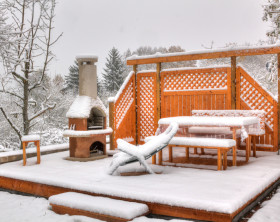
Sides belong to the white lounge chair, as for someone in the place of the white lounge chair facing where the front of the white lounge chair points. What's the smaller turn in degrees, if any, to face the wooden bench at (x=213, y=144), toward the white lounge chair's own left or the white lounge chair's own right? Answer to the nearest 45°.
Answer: approximately 180°

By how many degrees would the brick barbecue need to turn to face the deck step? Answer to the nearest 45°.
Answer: approximately 45° to its right

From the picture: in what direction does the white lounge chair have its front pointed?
to the viewer's left

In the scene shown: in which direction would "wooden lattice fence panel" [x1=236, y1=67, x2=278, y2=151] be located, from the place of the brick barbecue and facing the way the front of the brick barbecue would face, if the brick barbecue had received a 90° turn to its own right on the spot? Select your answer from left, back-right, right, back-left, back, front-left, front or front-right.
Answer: back-left

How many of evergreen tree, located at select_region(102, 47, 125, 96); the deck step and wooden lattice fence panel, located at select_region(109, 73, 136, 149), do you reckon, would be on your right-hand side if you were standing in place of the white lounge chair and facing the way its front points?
2

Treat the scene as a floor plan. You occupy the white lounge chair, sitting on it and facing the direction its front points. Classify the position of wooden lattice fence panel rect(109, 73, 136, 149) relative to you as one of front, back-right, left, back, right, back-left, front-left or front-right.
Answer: right

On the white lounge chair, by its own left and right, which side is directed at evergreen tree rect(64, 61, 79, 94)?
right

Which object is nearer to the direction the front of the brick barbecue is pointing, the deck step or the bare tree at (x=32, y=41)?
the deck step

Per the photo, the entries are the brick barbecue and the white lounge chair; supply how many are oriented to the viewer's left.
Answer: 1

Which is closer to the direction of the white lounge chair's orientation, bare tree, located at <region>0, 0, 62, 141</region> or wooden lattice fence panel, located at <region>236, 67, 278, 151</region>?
the bare tree

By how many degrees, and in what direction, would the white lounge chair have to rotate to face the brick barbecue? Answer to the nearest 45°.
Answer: approximately 45° to its right

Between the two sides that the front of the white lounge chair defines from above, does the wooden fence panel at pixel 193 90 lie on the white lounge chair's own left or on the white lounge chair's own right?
on the white lounge chair's own right

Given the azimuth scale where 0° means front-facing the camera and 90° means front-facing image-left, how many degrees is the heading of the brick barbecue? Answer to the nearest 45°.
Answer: approximately 315°

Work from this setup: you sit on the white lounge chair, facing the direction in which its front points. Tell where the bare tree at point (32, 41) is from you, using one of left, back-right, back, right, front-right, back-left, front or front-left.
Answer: front-right
